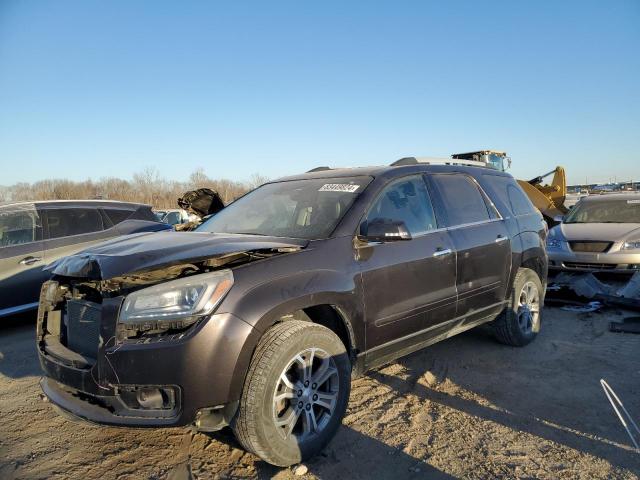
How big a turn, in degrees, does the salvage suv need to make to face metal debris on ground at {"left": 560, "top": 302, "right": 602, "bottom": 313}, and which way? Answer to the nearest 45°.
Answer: approximately 180°

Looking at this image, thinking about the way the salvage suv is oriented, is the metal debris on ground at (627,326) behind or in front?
behind

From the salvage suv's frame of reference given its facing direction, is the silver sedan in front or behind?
behind

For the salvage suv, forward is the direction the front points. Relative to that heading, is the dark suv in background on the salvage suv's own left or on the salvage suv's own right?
on the salvage suv's own right

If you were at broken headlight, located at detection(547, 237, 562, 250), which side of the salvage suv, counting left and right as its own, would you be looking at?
back

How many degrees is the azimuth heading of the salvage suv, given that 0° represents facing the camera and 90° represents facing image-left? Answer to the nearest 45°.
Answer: approximately 45°
